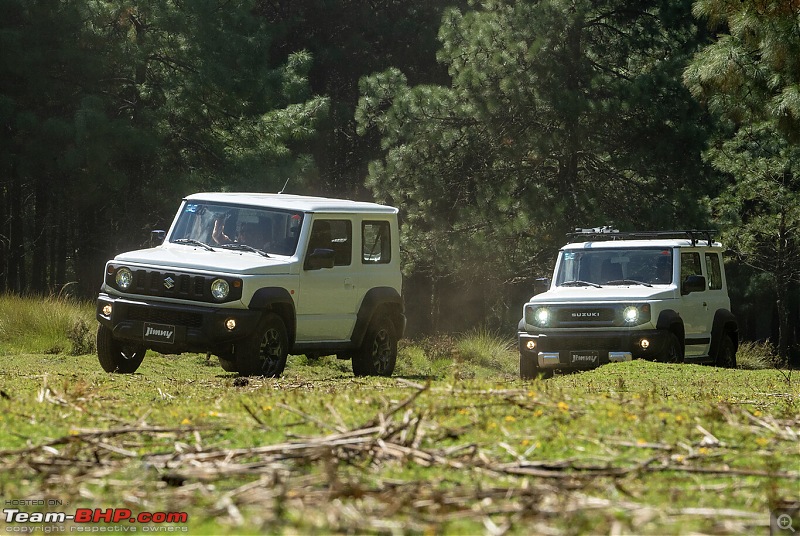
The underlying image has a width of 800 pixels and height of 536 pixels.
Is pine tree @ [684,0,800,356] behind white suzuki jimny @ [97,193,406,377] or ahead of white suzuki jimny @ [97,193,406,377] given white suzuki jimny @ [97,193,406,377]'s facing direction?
behind

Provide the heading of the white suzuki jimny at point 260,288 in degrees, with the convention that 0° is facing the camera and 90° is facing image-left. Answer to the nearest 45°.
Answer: approximately 45°
